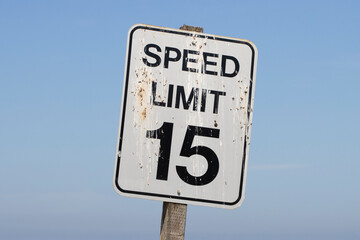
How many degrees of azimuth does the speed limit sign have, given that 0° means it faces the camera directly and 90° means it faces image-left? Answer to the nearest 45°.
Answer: approximately 0°
